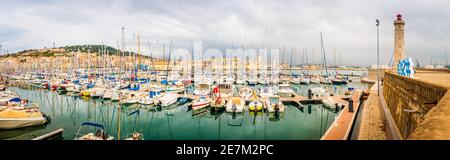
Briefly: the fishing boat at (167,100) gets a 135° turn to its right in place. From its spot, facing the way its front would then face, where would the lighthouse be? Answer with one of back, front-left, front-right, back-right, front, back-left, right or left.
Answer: right

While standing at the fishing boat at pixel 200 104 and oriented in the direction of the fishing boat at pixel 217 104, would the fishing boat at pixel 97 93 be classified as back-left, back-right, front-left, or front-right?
back-left

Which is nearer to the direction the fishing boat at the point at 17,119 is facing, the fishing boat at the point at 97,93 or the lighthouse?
the lighthouse

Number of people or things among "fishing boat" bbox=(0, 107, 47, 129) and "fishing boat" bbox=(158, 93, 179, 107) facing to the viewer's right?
1
